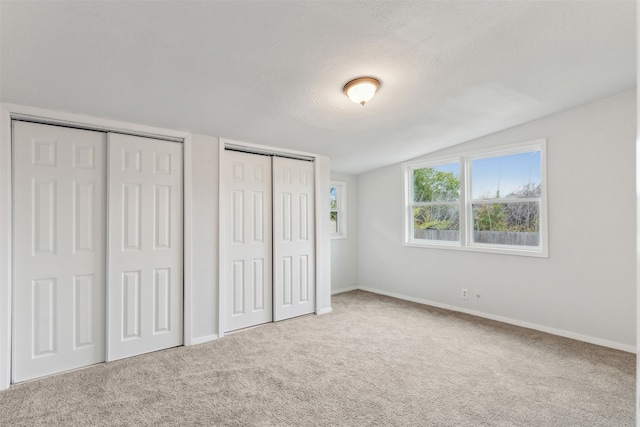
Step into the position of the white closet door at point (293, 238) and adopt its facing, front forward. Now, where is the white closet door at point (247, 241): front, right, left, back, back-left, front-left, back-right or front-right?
right

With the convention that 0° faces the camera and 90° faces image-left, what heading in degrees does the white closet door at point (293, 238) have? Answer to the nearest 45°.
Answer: approximately 315°

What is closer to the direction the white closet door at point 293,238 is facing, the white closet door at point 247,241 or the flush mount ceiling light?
the flush mount ceiling light

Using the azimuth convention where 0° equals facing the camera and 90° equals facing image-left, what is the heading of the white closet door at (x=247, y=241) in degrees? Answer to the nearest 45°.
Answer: approximately 315°

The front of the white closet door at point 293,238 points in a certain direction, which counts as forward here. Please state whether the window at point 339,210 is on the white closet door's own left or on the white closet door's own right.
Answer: on the white closet door's own left

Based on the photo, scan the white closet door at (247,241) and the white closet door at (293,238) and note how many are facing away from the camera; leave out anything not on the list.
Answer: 0

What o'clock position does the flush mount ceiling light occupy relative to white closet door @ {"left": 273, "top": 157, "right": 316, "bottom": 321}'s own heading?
The flush mount ceiling light is roughly at 1 o'clock from the white closet door.

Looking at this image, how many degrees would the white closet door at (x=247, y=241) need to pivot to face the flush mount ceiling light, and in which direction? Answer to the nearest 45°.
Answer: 0° — it already faces it

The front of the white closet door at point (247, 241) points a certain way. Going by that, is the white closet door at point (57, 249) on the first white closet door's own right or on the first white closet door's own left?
on the first white closet door's own right

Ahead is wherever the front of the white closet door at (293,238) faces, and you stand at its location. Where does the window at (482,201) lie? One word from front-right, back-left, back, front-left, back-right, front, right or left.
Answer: front-left

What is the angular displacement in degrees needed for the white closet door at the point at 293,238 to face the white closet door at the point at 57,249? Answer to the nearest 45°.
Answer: approximately 90° to its right

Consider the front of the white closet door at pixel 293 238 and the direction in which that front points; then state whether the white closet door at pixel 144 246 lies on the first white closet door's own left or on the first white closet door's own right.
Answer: on the first white closet door's own right

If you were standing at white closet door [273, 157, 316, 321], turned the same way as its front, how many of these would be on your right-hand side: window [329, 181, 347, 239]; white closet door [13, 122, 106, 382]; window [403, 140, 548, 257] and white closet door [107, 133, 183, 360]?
2

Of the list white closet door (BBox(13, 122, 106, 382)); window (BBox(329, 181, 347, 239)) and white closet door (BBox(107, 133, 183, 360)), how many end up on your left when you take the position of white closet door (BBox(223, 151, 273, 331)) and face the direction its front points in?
1

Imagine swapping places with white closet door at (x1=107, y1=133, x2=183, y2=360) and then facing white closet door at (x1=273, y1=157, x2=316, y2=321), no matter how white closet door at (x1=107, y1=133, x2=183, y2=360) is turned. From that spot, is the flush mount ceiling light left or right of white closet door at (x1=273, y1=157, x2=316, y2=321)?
right

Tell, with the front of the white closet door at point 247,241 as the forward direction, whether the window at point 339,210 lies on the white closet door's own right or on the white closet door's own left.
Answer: on the white closet door's own left

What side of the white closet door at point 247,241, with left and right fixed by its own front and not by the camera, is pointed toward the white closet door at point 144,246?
right
